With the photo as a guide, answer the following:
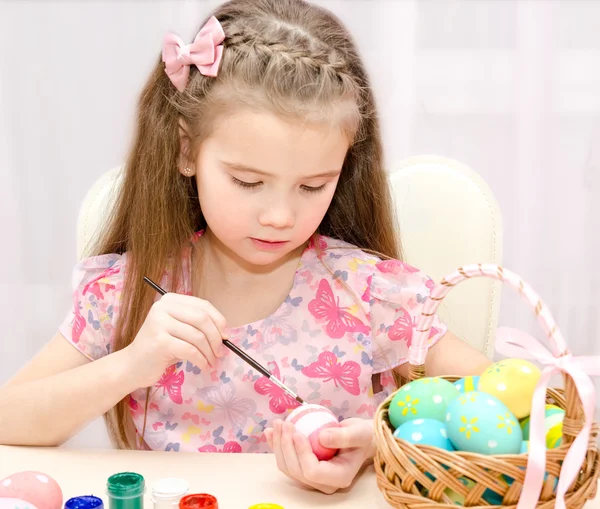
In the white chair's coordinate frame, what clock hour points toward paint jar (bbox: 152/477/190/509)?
The paint jar is roughly at 1 o'clock from the white chair.

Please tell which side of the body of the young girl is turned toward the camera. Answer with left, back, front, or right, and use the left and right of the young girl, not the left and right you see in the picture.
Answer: front

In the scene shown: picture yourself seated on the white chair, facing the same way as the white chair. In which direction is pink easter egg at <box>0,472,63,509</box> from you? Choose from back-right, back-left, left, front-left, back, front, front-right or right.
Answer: front-right

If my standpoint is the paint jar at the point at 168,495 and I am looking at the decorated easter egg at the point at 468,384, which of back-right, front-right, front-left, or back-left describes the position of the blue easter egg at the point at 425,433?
front-right

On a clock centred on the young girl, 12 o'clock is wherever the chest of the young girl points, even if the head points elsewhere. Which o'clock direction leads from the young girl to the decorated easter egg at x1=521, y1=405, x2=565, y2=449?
The decorated easter egg is roughly at 11 o'clock from the young girl.

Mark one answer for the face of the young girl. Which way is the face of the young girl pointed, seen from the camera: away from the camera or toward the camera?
toward the camera

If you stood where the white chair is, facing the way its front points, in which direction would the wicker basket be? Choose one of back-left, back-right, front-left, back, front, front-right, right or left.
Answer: front

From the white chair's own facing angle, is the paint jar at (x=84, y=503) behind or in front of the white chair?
in front

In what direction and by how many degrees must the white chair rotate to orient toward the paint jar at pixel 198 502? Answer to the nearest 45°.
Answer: approximately 45° to its right
